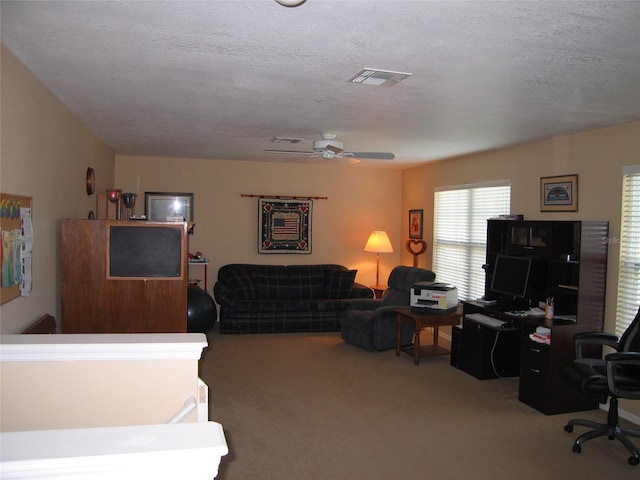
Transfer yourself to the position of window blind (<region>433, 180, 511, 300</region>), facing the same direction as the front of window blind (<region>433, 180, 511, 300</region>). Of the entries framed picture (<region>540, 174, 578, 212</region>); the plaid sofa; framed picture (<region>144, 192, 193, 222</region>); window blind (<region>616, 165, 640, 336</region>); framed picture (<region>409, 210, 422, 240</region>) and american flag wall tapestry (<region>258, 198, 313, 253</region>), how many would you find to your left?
2

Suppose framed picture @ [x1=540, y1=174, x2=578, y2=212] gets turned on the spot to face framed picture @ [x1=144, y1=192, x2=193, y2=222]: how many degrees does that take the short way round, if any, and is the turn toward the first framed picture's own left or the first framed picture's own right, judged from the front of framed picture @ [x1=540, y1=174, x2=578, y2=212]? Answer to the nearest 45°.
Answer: approximately 45° to the first framed picture's own right

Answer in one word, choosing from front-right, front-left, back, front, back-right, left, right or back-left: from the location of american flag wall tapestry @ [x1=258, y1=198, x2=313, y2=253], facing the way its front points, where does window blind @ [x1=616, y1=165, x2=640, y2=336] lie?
front-left

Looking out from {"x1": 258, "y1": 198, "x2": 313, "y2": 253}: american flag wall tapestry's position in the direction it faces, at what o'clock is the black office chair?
The black office chair is roughly at 11 o'clock from the american flag wall tapestry.

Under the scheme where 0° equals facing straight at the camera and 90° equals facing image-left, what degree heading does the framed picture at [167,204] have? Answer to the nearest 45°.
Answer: approximately 0°

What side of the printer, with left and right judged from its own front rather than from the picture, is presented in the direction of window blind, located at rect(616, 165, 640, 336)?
left

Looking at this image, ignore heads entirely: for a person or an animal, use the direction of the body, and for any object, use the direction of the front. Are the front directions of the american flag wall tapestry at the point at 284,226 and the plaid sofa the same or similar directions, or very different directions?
same or similar directions

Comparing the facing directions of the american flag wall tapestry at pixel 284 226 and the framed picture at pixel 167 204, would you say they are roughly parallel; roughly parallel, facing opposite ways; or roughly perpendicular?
roughly parallel

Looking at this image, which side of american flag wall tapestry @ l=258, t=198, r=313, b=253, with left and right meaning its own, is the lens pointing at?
front

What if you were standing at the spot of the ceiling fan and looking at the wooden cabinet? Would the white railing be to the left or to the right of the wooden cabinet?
left

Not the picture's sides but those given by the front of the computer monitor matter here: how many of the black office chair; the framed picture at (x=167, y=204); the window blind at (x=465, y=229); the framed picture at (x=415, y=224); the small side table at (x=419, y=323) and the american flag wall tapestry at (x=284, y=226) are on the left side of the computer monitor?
1

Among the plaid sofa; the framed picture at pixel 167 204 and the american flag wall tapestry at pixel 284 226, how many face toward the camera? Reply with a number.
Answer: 3

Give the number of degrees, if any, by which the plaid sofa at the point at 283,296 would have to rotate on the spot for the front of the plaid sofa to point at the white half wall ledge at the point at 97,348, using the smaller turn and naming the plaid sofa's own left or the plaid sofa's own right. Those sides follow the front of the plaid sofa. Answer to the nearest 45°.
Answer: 0° — it already faces it

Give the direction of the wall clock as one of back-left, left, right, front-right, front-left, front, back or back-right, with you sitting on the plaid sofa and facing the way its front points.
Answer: front-right

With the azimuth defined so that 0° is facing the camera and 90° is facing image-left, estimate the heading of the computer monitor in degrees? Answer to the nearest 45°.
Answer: approximately 45°
